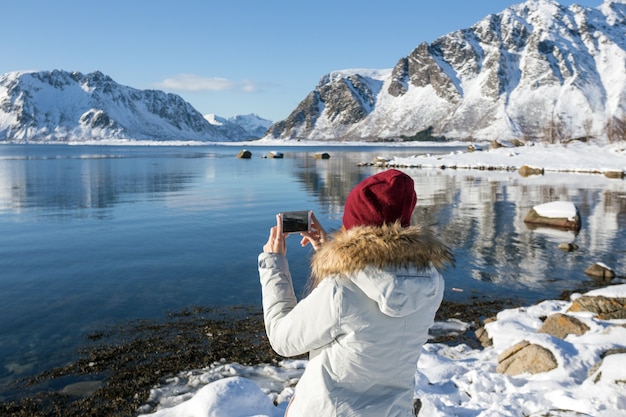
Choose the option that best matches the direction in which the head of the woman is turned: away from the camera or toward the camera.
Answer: away from the camera

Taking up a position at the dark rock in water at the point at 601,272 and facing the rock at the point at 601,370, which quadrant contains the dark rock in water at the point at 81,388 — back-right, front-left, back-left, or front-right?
front-right

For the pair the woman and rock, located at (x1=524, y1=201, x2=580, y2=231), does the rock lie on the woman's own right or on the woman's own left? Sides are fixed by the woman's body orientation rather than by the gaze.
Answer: on the woman's own right

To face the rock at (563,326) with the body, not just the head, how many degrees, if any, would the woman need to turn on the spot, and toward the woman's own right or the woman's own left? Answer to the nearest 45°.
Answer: approximately 90° to the woman's own right

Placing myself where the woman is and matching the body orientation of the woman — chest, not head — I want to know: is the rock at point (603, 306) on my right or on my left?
on my right

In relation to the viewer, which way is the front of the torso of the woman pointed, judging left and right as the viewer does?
facing away from the viewer and to the left of the viewer

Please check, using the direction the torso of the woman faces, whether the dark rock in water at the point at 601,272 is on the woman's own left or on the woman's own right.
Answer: on the woman's own right

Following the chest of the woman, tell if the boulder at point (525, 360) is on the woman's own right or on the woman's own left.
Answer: on the woman's own right
